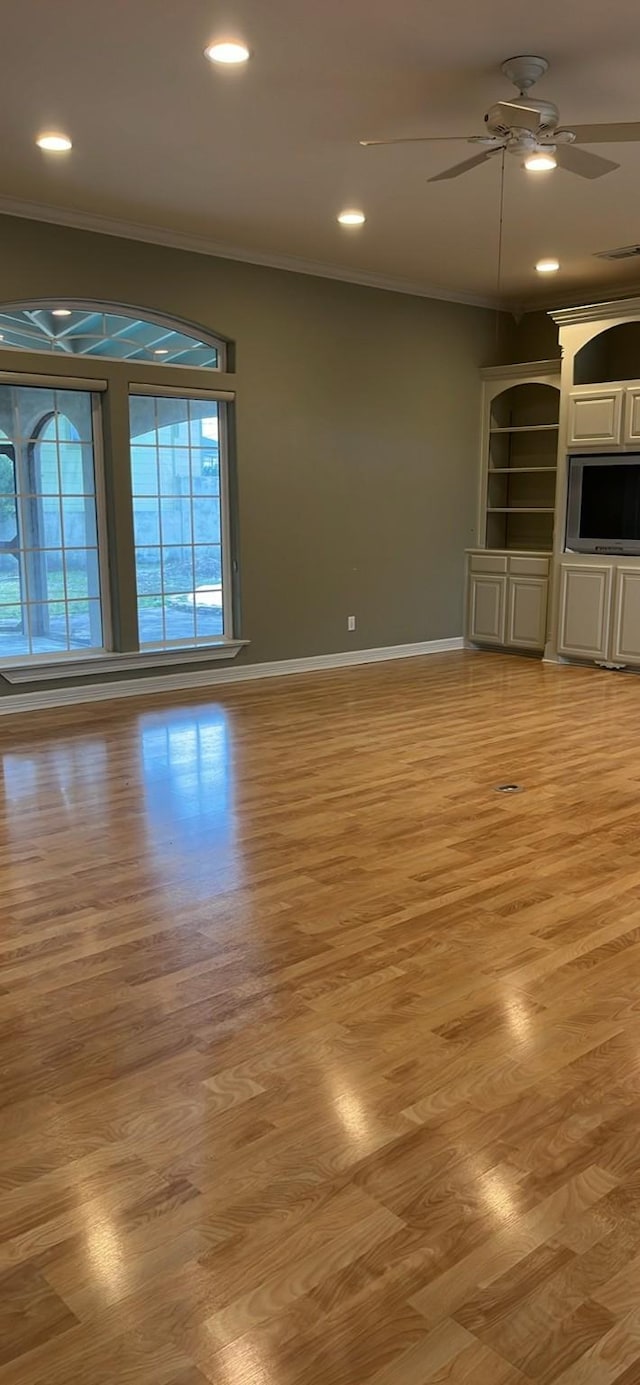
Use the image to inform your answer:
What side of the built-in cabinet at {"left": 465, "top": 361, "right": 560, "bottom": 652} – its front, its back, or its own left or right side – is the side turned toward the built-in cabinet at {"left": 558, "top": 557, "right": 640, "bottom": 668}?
left

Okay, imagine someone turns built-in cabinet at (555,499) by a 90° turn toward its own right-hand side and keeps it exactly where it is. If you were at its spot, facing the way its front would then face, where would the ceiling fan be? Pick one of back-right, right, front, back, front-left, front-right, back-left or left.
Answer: back-left

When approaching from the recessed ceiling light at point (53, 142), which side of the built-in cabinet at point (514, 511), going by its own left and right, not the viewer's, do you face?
front

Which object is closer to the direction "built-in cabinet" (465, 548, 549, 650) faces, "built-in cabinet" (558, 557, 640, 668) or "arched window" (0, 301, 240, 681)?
the arched window

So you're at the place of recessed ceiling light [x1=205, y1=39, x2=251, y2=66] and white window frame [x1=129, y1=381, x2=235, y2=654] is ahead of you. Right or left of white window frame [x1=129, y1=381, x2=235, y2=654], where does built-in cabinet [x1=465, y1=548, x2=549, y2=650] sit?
right

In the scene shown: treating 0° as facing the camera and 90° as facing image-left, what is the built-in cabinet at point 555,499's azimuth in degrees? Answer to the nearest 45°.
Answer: approximately 45°

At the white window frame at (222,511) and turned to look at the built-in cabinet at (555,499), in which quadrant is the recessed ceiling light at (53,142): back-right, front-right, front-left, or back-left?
back-right

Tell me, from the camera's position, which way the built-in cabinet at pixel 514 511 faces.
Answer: facing the viewer and to the left of the viewer

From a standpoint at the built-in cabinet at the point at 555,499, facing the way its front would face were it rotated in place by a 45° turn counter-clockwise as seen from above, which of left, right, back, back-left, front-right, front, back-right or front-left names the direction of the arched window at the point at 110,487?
front-right

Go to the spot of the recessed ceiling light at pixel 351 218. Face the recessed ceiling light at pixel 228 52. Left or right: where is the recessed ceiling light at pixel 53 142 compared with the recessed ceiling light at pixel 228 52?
right
